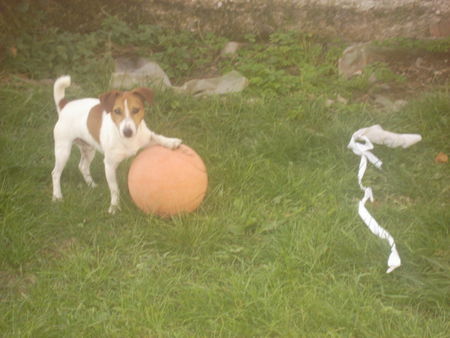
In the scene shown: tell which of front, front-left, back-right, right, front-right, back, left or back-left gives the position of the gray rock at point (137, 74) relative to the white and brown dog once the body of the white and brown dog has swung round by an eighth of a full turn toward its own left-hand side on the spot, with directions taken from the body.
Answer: left

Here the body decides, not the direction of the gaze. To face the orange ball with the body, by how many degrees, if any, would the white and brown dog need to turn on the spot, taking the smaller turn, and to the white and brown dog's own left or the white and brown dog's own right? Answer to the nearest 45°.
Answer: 0° — it already faces it

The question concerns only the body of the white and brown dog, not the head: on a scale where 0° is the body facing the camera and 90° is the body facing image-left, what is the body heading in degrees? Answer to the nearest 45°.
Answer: approximately 315°

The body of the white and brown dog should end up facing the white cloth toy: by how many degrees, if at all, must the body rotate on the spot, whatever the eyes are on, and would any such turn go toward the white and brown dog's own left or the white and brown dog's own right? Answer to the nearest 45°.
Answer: approximately 45° to the white and brown dog's own left
